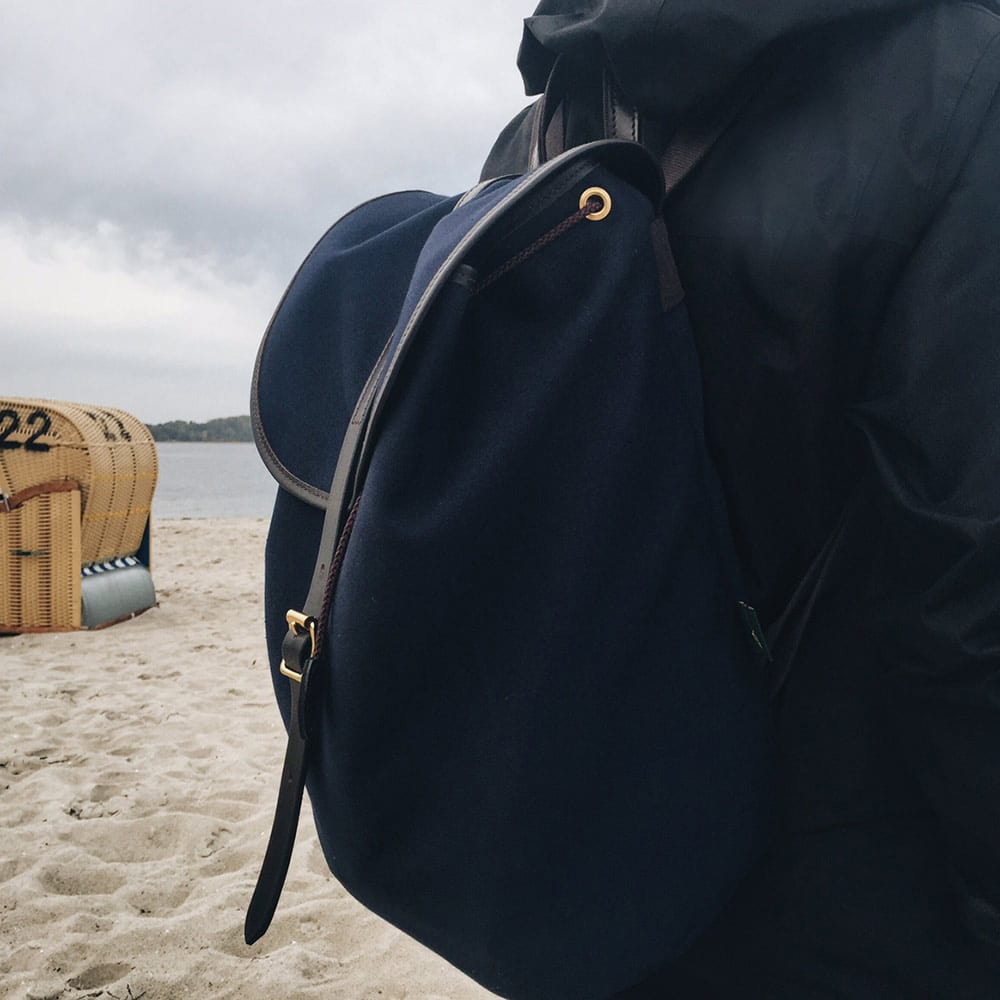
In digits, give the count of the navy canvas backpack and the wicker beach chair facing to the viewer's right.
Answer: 0

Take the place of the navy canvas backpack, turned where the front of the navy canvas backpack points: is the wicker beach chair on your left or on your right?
on your right

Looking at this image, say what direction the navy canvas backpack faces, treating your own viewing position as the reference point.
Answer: facing to the left of the viewer
